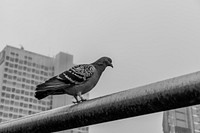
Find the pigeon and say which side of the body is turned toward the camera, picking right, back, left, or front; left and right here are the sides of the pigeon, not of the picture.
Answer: right

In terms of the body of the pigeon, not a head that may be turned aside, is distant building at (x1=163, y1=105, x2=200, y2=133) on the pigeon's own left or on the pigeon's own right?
on the pigeon's own left
